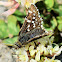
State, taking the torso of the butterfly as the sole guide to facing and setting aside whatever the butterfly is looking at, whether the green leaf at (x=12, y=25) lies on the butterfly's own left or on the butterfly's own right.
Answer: on the butterfly's own right

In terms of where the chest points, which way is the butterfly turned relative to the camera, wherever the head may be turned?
to the viewer's left

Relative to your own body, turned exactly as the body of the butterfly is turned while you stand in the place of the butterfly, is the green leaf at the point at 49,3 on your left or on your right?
on your right

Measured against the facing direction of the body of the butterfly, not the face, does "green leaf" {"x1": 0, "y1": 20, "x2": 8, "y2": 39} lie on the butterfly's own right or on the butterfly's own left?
on the butterfly's own right
